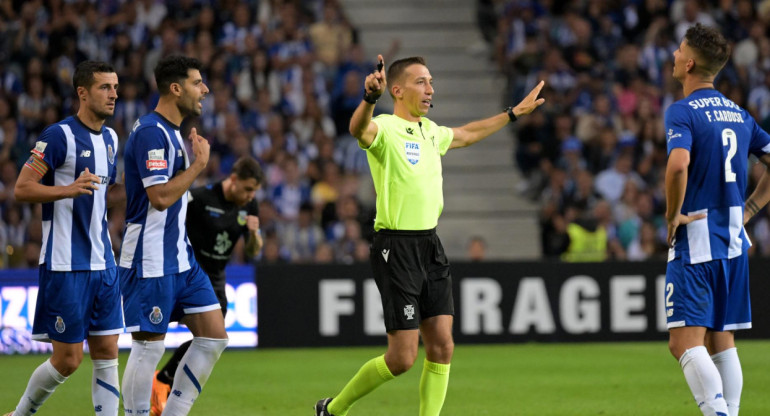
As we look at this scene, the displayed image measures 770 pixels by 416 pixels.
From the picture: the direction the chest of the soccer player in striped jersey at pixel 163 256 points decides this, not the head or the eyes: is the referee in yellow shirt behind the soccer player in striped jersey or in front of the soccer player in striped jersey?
in front

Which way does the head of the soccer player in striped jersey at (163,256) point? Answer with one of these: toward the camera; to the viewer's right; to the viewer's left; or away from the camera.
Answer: to the viewer's right

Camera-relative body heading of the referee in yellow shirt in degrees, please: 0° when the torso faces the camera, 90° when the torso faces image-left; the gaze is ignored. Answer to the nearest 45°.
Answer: approximately 315°

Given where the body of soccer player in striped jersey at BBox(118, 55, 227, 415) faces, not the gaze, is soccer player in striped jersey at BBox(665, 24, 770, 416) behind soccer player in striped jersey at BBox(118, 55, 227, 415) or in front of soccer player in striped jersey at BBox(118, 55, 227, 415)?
in front

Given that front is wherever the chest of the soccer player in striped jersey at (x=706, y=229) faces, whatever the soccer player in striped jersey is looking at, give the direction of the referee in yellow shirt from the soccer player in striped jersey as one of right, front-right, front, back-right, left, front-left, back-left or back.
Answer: front-left

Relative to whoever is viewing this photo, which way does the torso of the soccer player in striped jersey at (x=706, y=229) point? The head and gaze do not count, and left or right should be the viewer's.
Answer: facing away from the viewer and to the left of the viewer

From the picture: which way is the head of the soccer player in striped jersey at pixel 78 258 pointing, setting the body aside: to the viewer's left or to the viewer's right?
to the viewer's right

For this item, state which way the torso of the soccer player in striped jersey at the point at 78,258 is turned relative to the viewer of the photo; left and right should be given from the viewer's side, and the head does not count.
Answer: facing the viewer and to the right of the viewer

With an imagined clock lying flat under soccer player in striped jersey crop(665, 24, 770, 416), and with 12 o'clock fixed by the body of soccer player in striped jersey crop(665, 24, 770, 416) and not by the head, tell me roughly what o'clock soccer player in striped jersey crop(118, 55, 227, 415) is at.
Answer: soccer player in striped jersey crop(118, 55, 227, 415) is roughly at 10 o'clock from soccer player in striped jersey crop(665, 24, 770, 416).
